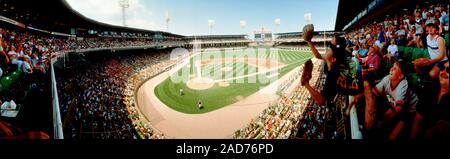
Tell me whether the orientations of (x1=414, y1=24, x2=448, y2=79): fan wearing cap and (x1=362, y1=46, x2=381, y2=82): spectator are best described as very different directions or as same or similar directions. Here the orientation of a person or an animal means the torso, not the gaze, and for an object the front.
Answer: same or similar directions

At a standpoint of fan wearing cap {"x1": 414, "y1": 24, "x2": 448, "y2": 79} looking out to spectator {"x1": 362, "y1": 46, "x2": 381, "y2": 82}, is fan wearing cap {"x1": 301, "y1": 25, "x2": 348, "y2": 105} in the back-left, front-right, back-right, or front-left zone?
front-left

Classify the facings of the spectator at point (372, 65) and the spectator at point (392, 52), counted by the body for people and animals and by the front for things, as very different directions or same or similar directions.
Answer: same or similar directions

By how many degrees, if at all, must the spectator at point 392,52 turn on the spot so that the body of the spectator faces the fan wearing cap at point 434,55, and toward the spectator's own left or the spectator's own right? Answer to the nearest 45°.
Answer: approximately 90° to the spectator's own left

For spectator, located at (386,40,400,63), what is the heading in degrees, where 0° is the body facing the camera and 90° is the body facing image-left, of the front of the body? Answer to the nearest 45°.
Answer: approximately 45°

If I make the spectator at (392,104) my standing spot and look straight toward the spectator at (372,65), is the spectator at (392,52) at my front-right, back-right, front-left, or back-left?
front-right

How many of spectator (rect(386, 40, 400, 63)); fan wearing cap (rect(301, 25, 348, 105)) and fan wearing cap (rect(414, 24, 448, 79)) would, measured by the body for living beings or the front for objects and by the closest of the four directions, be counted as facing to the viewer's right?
0

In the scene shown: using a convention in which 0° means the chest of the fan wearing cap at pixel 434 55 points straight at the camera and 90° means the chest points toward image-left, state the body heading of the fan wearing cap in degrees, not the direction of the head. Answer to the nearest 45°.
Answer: approximately 45°

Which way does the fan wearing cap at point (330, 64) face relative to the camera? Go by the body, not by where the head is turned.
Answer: to the viewer's left

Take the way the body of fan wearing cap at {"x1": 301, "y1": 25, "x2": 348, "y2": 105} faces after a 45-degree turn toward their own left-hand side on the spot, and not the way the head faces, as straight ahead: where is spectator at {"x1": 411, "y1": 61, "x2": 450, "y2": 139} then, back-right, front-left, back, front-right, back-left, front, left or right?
left

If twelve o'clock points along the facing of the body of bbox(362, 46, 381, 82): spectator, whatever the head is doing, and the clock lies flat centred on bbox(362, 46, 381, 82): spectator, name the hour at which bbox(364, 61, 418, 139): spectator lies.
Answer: bbox(364, 61, 418, 139): spectator is roughly at 10 o'clock from bbox(362, 46, 381, 82): spectator.

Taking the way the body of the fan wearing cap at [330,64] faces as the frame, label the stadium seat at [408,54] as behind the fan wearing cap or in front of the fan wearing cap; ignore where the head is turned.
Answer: behind
